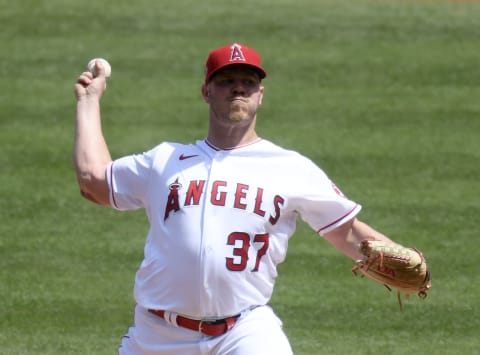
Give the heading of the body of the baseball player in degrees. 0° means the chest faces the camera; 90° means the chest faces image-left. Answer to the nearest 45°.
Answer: approximately 0°
